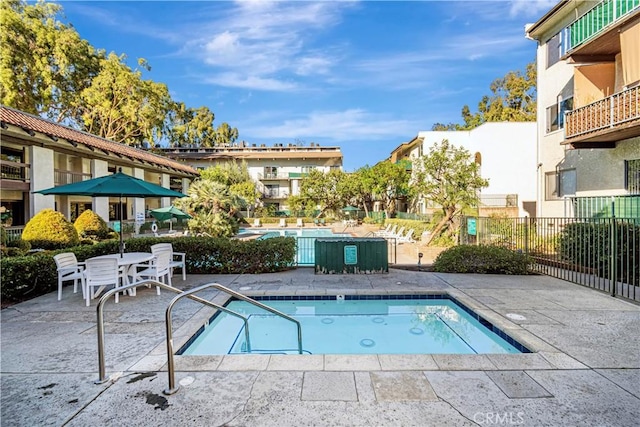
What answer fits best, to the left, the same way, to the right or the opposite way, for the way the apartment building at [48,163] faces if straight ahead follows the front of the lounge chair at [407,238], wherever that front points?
the opposite way

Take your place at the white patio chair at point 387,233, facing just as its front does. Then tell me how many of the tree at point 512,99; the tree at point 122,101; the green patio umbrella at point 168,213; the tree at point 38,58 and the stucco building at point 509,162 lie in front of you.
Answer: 3

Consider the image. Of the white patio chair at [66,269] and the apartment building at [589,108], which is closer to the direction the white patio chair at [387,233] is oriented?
the white patio chair

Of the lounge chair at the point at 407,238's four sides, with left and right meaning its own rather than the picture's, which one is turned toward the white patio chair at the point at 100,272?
left

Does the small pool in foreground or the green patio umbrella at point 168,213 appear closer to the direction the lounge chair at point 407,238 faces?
the green patio umbrella

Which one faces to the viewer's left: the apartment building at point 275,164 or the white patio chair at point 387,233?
the white patio chair

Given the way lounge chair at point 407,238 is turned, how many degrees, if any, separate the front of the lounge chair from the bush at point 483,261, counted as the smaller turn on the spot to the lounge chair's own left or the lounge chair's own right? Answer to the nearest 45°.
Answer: approximately 90° to the lounge chair's own left

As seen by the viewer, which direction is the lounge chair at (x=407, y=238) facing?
to the viewer's left

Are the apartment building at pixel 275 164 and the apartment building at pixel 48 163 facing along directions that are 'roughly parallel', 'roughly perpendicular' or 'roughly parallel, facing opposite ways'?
roughly perpendicular

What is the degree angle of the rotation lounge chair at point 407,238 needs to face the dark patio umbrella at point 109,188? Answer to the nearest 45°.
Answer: approximately 45° to its left

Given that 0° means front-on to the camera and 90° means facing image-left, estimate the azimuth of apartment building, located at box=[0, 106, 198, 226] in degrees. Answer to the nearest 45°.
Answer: approximately 315°
